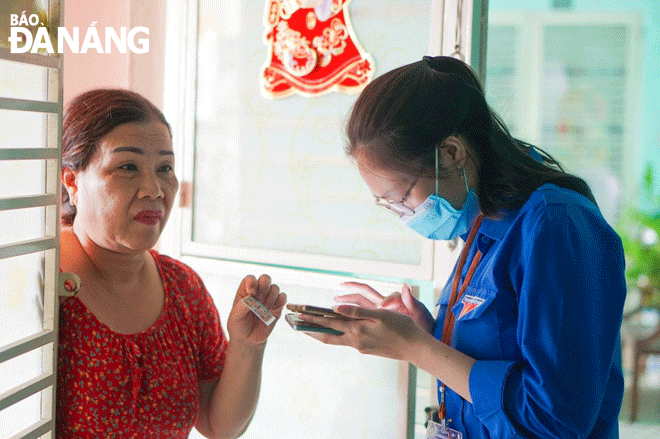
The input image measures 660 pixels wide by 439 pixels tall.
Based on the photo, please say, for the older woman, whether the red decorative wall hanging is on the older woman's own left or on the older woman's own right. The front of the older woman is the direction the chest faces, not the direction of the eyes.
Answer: on the older woman's own left

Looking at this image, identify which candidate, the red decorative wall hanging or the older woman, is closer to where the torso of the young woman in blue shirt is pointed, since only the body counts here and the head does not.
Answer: the older woman

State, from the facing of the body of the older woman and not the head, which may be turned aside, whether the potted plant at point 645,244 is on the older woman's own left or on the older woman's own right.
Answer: on the older woman's own left

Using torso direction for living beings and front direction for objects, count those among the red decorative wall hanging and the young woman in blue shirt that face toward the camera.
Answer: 1

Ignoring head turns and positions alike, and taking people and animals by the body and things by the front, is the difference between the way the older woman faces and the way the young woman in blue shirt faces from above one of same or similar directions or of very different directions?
very different directions

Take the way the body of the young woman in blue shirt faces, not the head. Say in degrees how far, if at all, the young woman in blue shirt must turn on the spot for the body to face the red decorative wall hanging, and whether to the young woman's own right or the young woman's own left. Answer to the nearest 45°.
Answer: approximately 45° to the young woman's own right

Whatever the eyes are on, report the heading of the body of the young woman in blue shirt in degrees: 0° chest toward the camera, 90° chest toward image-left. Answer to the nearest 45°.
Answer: approximately 90°

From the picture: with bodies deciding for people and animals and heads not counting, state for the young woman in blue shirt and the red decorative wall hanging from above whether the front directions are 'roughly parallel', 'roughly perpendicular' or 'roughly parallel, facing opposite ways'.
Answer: roughly perpendicular

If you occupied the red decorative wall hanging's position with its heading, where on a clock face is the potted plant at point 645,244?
The potted plant is roughly at 8 o'clock from the red decorative wall hanging.

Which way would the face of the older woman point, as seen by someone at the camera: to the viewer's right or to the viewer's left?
to the viewer's right
